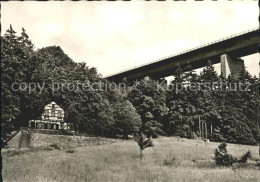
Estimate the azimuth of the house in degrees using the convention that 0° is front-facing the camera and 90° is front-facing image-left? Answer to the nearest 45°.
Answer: approximately 0°
